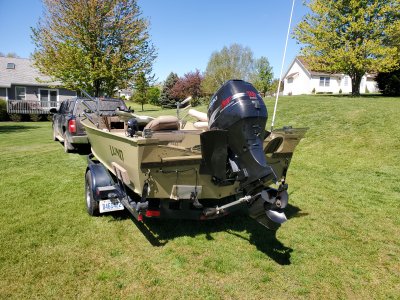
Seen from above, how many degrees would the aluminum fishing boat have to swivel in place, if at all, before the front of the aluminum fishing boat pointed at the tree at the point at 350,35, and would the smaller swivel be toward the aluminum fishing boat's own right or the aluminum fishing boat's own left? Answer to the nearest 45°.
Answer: approximately 90° to the aluminum fishing boat's own right

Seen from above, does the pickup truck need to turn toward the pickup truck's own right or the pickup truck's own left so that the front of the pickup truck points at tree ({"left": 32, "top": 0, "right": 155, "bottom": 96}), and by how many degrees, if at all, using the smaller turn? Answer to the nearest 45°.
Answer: approximately 45° to the pickup truck's own right

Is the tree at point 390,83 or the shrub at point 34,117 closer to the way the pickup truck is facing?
the shrub

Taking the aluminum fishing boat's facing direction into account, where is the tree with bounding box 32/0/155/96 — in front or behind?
in front

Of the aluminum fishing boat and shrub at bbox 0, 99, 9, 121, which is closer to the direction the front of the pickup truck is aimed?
the shrub

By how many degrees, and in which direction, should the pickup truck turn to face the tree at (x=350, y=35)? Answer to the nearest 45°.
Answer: approximately 90° to its right

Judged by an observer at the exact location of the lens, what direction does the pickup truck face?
facing away from the viewer and to the left of the viewer

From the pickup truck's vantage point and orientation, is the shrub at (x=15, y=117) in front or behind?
in front

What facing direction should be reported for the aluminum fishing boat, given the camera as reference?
facing away from the viewer and to the left of the viewer

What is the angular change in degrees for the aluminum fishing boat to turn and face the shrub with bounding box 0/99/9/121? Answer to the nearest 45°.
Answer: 0° — it already faces it

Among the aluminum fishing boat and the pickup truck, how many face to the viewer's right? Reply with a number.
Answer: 0
